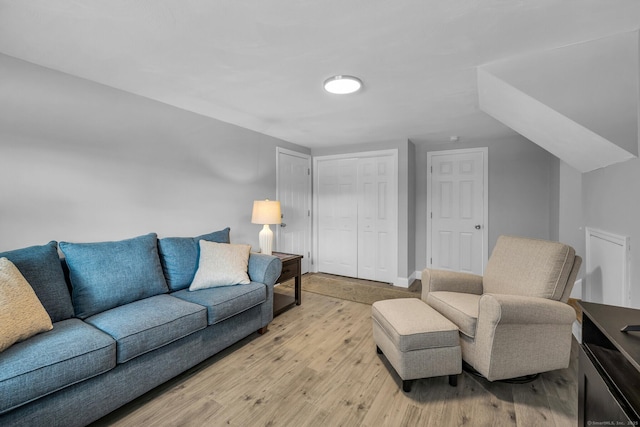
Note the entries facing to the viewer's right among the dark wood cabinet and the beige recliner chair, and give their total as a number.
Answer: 0

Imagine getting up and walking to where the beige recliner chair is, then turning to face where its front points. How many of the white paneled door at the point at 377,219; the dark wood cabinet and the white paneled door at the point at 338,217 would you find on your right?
2

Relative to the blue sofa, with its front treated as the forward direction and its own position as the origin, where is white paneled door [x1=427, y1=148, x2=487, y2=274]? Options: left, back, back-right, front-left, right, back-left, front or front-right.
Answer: front-left

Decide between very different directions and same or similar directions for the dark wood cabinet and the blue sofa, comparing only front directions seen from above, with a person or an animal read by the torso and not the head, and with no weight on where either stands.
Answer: very different directions

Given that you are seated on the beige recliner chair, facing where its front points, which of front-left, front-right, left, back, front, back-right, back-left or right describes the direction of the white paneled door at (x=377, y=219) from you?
right

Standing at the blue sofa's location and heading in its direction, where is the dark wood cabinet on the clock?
The dark wood cabinet is roughly at 12 o'clock from the blue sofa.

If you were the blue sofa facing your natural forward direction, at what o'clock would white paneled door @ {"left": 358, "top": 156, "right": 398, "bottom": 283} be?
The white paneled door is roughly at 10 o'clock from the blue sofa.

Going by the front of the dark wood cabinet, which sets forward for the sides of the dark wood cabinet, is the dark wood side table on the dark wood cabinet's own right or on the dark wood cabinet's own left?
on the dark wood cabinet's own right

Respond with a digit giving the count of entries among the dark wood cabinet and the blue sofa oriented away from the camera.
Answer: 0

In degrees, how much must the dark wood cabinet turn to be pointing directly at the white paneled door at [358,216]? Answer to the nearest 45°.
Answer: approximately 90° to its right

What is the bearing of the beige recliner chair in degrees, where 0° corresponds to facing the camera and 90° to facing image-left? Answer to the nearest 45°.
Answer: approximately 45°

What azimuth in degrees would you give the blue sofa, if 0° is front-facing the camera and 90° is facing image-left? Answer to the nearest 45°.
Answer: approximately 315°

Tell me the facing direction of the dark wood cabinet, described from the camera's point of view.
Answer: facing the viewer and to the left of the viewer

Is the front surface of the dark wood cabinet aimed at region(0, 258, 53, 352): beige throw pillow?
yes

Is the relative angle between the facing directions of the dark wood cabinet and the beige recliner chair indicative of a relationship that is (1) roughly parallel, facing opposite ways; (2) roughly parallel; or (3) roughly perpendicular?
roughly parallel

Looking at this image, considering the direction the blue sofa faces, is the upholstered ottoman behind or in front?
in front

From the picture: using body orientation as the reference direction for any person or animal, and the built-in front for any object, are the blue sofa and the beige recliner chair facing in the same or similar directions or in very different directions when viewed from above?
very different directions
